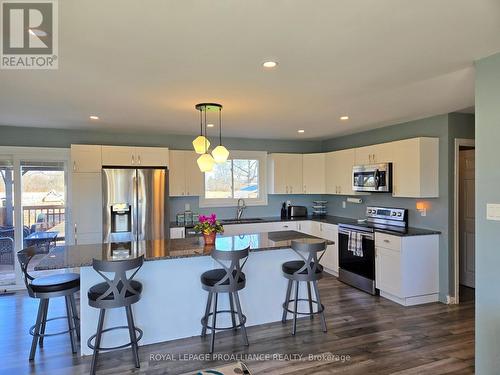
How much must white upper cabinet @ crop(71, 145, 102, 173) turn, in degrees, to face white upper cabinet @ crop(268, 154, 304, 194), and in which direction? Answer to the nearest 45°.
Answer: approximately 90° to its left

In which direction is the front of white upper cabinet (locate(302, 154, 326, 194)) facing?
toward the camera

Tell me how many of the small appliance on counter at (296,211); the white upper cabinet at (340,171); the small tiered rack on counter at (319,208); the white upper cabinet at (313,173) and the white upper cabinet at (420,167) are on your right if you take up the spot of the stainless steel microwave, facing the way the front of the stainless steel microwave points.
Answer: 4

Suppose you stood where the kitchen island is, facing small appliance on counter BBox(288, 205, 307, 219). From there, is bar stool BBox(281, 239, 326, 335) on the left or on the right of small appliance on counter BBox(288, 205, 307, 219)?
right

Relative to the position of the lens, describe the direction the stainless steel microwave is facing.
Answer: facing the viewer and to the left of the viewer

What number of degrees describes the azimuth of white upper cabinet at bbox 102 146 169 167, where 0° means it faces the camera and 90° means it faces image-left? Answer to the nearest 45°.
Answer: approximately 0°

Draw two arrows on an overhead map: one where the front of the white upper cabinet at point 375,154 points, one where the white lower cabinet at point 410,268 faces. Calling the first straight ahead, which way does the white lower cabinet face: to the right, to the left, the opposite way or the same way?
the same way

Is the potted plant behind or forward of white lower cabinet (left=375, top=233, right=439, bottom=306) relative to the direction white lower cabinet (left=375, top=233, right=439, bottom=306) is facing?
forward

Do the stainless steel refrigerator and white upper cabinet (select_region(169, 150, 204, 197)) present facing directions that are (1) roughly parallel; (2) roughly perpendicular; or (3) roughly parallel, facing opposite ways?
roughly parallel

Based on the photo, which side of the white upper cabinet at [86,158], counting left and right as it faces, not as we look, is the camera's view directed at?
front

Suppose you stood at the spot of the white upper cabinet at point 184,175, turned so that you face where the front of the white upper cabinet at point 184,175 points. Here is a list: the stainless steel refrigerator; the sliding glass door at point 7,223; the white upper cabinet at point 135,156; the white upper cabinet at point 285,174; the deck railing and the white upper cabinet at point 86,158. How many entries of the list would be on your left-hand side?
1

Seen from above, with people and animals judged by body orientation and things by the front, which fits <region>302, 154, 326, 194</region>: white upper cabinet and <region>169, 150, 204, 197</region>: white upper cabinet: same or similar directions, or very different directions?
same or similar directions

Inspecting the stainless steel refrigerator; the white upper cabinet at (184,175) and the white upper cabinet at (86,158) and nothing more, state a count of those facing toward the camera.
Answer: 3

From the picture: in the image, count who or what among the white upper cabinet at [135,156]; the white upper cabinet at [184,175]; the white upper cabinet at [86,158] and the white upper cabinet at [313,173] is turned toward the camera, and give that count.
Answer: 4

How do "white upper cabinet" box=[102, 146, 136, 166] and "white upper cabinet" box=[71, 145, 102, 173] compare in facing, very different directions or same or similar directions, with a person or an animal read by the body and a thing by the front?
same or similar directions

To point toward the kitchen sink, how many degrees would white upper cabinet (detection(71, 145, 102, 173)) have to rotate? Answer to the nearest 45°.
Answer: approximately 90° to its left
